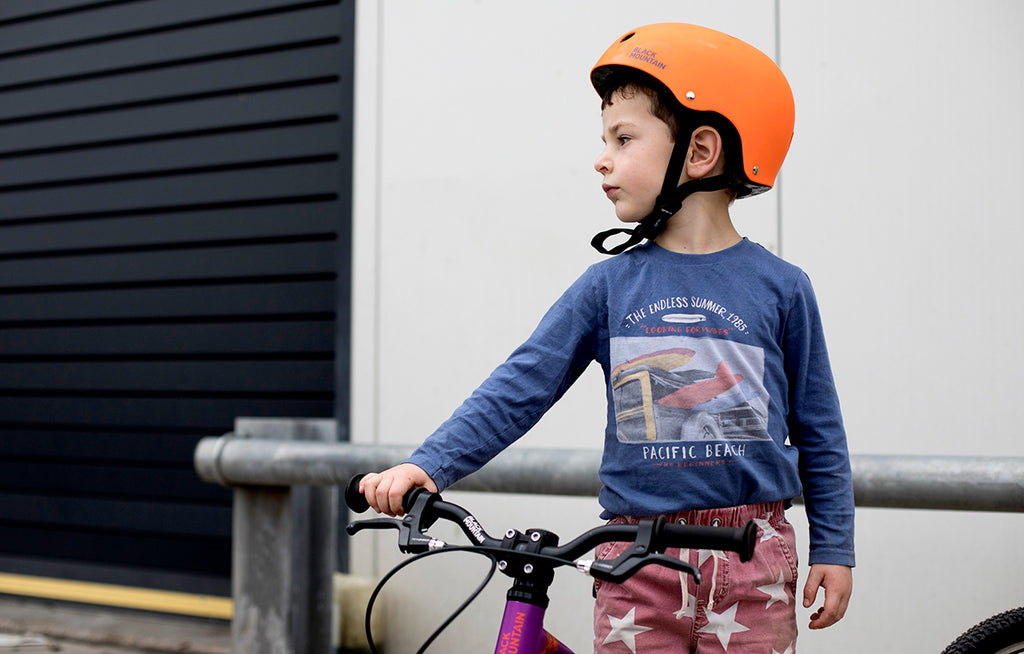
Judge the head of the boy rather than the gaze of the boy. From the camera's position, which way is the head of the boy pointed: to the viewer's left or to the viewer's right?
to the viewer's left

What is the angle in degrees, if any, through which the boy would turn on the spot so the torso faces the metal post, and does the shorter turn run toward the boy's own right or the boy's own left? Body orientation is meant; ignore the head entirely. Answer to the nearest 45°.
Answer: approximately 135° to the boy's own right

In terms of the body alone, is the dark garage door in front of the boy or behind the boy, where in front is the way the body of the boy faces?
behind

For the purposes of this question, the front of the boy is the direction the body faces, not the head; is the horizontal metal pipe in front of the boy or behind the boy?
behind

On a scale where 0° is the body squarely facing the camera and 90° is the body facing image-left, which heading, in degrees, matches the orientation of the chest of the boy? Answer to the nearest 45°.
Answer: approximately 0°
